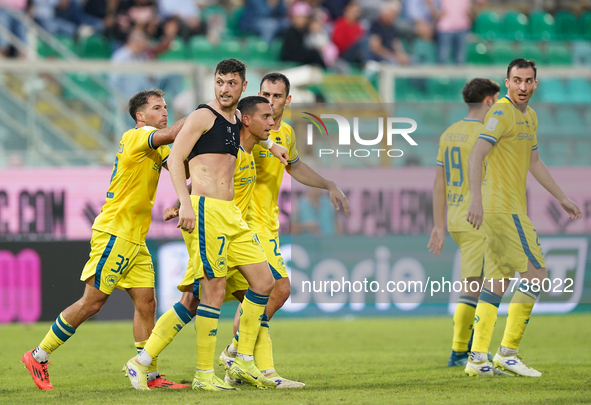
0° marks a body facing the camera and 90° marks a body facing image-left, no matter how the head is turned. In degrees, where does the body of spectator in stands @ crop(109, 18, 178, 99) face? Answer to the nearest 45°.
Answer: approximately 0°

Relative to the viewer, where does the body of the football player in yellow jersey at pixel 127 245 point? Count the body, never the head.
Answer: to the viewer's right

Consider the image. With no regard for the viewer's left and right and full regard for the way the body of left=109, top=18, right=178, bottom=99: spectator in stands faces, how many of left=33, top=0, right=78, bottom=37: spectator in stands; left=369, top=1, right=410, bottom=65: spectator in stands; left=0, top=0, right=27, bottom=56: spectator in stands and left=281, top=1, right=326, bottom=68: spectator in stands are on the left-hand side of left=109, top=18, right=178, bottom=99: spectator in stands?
2

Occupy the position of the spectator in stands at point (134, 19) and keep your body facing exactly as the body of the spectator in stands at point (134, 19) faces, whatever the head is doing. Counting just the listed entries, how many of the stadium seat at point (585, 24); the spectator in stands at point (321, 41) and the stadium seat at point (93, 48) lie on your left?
2

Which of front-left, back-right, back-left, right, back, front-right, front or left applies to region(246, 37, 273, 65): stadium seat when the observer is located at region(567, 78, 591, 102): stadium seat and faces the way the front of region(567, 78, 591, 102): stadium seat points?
right

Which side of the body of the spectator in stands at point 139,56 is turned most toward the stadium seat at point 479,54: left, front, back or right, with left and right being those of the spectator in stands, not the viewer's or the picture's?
left

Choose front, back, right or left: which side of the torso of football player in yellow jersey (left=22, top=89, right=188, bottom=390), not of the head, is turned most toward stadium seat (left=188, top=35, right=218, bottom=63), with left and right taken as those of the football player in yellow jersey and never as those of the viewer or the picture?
left

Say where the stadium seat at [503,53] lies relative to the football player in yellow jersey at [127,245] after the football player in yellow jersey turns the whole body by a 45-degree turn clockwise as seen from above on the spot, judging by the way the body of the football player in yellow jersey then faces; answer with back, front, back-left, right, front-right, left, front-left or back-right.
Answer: left

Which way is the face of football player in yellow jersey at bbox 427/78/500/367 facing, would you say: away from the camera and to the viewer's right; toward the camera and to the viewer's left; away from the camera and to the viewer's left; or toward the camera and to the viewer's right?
away from the camera and to the viewer's right

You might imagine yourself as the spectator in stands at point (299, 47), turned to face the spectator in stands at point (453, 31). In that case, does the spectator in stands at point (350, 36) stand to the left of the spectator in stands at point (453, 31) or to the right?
left
